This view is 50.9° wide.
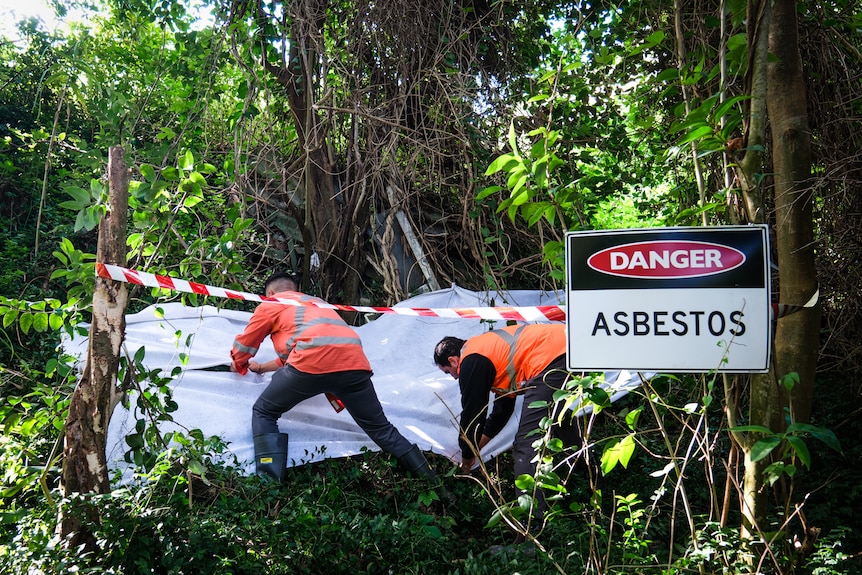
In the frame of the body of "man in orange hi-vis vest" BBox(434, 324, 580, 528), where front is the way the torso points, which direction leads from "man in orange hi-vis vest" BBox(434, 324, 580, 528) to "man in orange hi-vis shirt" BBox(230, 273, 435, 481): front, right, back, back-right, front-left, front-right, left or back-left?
front

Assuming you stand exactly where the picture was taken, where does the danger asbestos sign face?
facing the viewer

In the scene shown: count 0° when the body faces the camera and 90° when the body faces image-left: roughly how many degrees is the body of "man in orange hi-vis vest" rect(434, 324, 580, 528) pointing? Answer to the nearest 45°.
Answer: approximately 90°

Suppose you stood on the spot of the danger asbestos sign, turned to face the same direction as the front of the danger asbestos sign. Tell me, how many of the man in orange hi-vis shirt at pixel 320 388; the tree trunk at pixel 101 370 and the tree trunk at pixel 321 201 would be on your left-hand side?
0

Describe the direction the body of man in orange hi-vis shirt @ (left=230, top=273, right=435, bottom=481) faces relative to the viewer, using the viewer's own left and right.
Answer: facing away from the viewer and to the left of the viewer

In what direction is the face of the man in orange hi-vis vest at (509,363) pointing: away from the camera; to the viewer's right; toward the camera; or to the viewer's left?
to the viewer's left

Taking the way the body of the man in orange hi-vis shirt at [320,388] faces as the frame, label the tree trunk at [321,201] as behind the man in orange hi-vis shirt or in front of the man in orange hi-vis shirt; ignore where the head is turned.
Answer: in front

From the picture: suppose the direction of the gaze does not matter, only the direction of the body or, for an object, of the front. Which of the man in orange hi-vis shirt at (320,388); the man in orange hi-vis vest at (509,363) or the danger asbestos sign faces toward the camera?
the danger asbestos sign

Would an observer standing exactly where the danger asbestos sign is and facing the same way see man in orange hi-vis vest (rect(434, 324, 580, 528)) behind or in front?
behind

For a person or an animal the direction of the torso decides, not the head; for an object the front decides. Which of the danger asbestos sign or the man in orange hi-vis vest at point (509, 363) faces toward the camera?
the danger asbestos sign

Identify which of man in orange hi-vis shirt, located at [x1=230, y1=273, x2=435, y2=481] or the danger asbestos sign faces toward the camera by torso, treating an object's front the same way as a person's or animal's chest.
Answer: the danger asbestos sign
